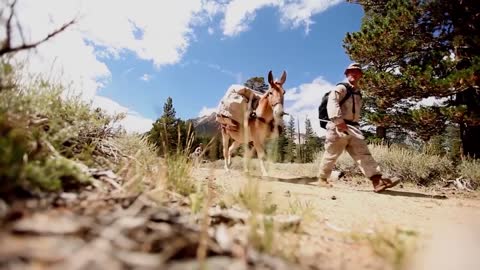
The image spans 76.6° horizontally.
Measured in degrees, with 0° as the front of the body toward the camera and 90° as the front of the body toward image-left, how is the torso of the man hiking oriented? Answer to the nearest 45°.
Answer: approximately 315°

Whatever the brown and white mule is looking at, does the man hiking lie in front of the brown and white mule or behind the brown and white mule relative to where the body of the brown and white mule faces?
in front

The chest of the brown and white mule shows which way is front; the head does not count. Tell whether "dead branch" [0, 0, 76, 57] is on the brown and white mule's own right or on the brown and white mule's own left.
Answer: on the brown and white mule's own right

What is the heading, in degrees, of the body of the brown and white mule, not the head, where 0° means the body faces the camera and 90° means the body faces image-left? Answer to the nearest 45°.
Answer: approximately 315°

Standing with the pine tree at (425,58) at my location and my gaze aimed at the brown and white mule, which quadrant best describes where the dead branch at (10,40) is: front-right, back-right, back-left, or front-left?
front-left

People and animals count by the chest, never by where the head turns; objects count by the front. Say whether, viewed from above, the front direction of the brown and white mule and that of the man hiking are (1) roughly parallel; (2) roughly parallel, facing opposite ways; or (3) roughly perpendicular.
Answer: roughly parallel
